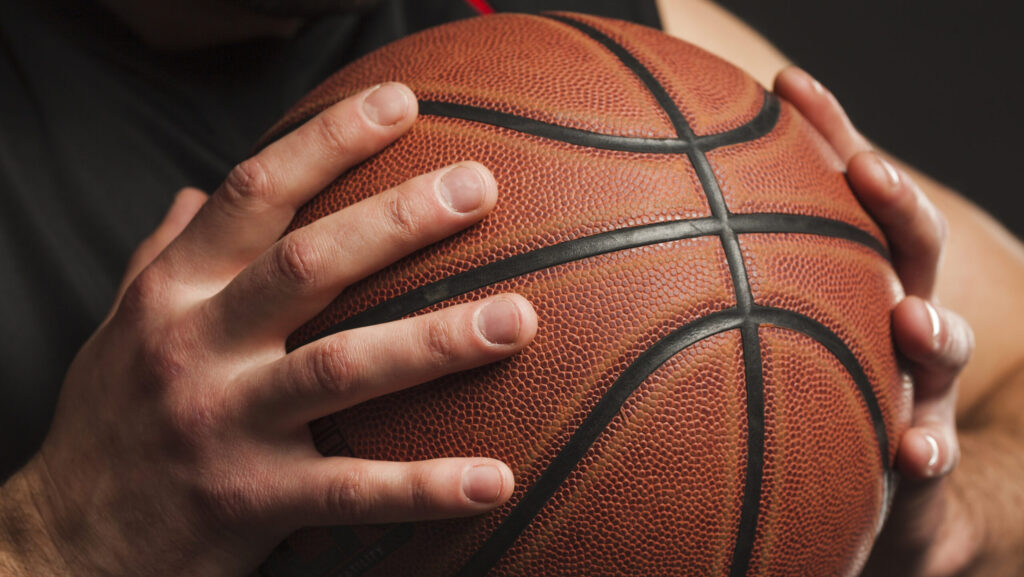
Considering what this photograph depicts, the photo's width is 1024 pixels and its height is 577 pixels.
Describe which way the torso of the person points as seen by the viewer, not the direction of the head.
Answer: toward the camera
